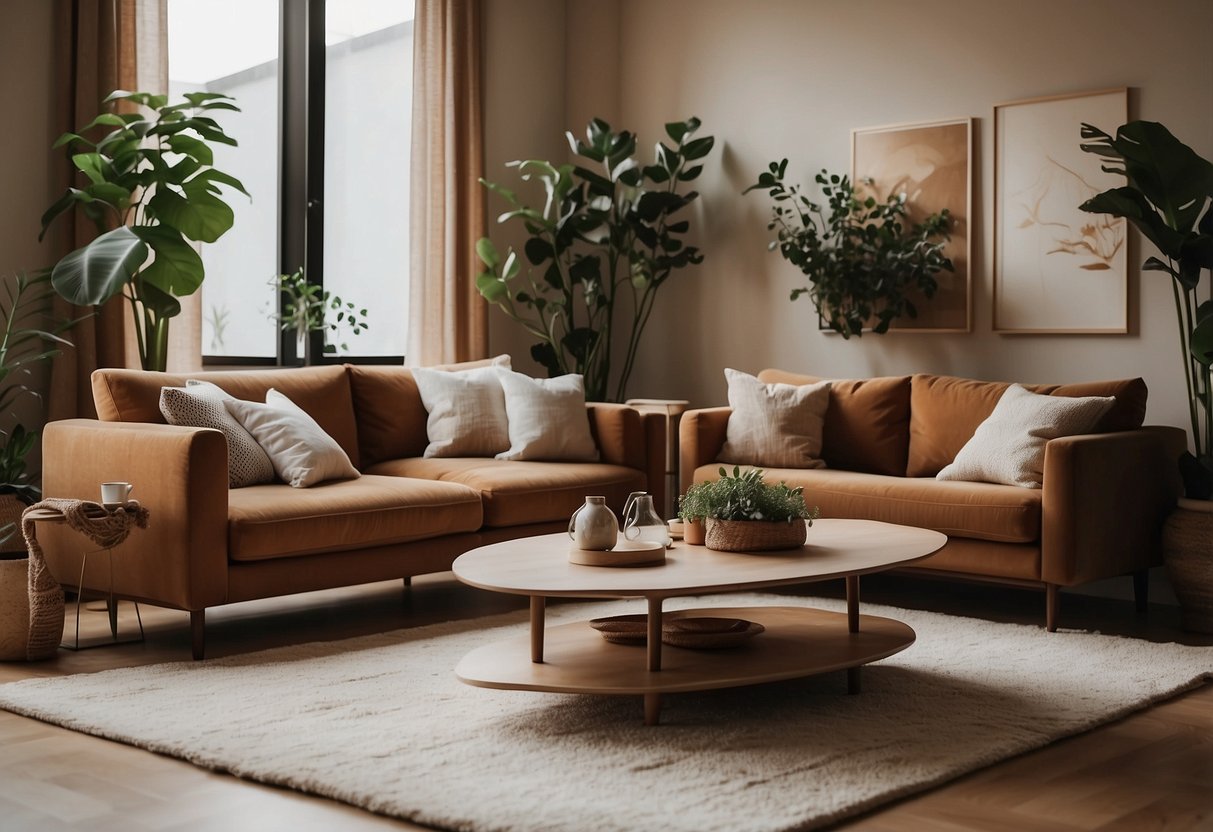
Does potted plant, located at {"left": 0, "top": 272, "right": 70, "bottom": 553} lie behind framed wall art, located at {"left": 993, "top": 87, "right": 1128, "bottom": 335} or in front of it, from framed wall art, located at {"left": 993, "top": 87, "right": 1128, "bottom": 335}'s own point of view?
in front

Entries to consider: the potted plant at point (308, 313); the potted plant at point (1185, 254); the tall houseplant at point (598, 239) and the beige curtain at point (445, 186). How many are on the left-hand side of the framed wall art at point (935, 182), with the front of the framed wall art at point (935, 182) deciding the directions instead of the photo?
1

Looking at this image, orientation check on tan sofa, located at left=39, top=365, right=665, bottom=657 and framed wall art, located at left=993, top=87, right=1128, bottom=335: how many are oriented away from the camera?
0

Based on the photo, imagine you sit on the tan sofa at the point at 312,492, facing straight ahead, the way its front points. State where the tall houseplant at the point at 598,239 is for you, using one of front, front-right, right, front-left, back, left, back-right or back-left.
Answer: left

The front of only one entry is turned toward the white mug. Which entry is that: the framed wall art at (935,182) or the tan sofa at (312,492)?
the framed wall art

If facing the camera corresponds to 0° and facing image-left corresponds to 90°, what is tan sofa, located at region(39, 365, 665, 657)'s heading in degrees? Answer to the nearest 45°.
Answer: approximately 315°

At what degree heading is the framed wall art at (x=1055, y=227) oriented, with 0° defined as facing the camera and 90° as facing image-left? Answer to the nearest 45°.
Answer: approximately 45°

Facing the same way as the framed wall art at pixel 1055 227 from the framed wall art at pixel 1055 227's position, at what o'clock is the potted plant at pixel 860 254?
The potted plant is roughly at 2 o'clock from the framed wall art.

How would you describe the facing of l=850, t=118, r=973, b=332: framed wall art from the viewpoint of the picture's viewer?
facing the viewer and to the left of the viewer

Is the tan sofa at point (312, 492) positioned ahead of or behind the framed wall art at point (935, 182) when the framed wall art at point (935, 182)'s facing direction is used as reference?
ahead

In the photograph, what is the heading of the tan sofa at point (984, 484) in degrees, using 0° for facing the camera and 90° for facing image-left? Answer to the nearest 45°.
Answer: approximately 45°
